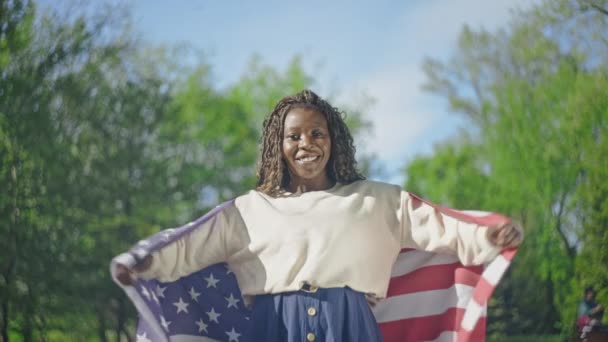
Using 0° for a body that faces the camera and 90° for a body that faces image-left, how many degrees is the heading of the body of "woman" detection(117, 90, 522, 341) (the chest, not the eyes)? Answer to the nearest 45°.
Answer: approximately 0°

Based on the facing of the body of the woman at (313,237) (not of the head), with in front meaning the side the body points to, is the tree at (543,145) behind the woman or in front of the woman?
behind
